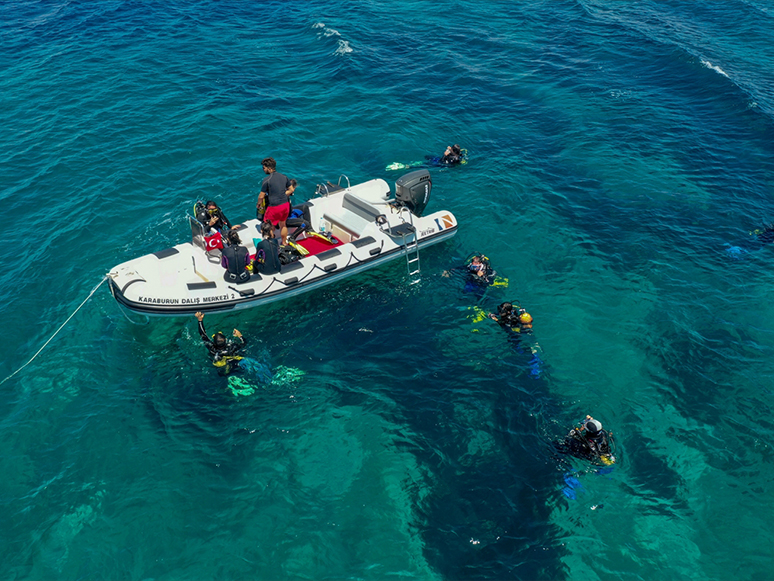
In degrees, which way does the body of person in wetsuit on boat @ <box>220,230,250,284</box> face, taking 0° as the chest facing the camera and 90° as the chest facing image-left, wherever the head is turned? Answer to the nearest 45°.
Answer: approximately 180°

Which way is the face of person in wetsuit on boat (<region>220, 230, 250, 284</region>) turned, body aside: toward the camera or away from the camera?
away from the camera

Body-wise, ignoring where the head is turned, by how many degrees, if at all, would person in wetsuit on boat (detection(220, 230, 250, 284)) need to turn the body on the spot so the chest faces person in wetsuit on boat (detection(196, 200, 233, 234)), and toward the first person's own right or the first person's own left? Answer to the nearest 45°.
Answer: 0° — they already face them

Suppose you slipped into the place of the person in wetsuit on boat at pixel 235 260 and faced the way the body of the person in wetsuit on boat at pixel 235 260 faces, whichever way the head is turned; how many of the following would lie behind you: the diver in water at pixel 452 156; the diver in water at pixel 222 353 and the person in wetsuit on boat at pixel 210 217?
1

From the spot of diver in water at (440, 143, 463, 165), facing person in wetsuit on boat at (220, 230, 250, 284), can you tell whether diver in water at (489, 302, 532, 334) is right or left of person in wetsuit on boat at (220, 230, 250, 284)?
left

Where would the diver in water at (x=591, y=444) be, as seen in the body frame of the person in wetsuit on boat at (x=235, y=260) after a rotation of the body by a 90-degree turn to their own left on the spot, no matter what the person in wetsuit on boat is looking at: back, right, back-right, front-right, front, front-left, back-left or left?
back-left

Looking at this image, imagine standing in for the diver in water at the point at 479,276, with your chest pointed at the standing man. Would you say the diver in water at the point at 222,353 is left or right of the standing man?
left

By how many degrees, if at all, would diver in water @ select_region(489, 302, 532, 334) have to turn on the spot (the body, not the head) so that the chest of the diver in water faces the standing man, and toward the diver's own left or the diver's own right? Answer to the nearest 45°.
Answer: approximately 45° to the diver's own right

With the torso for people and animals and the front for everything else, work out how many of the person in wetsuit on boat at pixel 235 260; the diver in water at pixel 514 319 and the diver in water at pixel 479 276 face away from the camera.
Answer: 1

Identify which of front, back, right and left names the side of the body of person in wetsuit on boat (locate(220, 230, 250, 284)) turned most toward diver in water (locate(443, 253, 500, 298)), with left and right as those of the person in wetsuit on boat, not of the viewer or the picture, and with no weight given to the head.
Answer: right

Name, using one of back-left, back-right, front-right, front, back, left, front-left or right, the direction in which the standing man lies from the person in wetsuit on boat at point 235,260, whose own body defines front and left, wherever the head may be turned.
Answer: front-right
